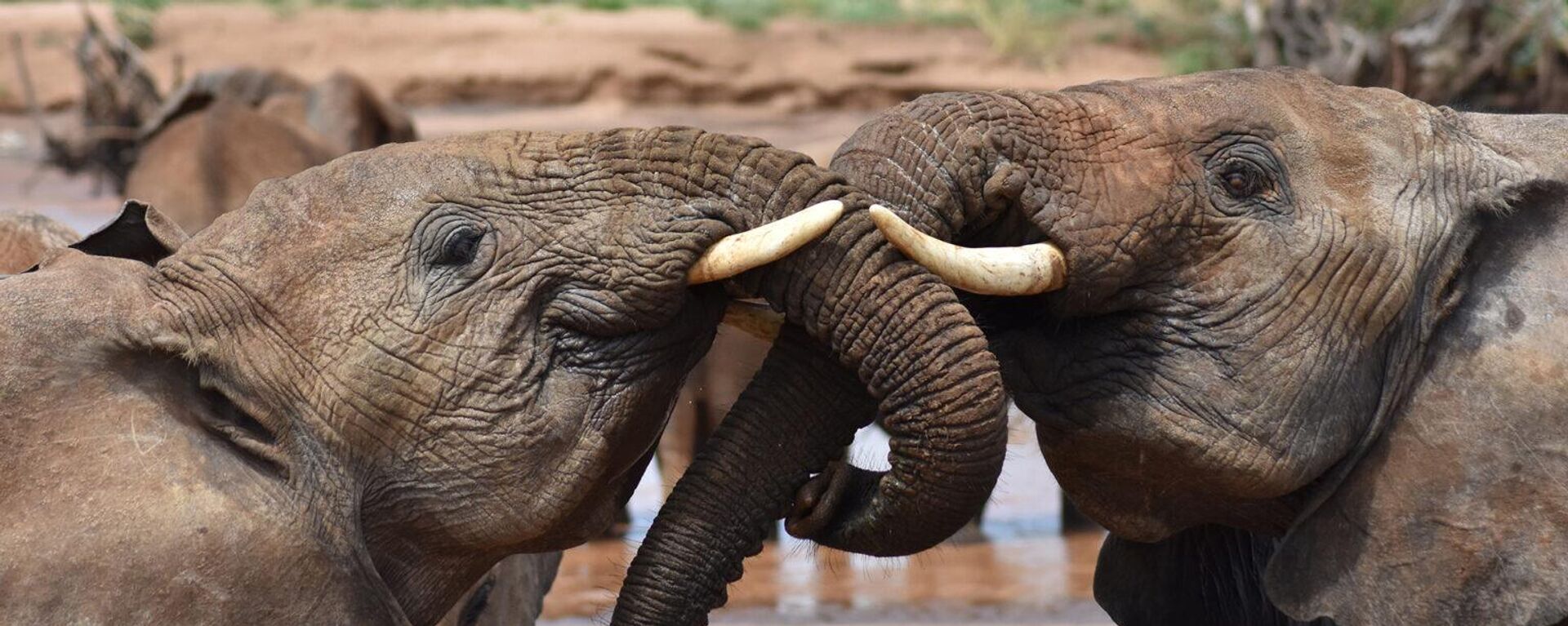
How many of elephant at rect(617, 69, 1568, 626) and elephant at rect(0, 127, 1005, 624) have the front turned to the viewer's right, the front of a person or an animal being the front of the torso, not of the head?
1

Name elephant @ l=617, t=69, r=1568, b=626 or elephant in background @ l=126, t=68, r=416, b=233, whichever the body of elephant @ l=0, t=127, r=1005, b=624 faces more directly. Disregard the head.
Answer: the elephant

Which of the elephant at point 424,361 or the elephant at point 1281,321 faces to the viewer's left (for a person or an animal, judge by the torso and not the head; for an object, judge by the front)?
the elephant at point 1281,321

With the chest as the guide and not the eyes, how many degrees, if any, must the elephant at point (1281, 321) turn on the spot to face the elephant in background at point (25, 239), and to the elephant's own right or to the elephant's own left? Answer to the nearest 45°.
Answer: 0° — it already faces it

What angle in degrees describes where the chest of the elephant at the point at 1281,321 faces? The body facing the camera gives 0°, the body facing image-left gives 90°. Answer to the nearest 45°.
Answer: approximately 90°

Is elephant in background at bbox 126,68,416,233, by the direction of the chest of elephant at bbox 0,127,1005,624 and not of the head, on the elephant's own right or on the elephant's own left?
on the elephant's own left

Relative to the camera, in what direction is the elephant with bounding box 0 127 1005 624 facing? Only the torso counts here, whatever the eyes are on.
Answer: to the viewer's right
